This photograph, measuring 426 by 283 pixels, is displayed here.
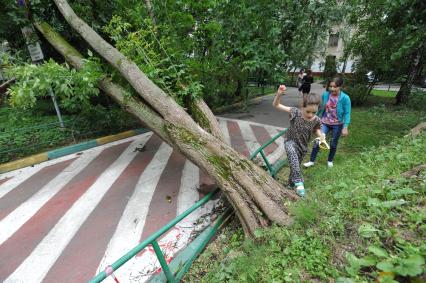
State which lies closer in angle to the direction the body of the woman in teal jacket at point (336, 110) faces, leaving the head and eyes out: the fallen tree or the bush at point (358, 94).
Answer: the fallen tree

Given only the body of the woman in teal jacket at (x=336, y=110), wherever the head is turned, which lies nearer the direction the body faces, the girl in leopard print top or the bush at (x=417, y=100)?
the girl in leopard print top

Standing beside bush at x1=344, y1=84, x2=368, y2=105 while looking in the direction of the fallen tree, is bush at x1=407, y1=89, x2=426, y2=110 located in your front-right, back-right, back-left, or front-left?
back-left

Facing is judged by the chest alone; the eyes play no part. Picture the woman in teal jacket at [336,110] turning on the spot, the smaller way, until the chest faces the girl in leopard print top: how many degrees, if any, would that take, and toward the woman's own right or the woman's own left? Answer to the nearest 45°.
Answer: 0° — they already face them

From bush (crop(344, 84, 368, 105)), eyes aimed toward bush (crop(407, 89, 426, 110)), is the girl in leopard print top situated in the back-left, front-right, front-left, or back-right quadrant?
back-right

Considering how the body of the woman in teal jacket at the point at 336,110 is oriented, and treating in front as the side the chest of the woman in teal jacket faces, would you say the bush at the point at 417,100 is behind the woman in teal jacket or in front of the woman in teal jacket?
behind

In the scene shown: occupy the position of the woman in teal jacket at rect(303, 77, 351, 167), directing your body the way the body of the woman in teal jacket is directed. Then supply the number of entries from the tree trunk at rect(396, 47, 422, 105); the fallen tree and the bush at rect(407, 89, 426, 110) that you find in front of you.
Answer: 1

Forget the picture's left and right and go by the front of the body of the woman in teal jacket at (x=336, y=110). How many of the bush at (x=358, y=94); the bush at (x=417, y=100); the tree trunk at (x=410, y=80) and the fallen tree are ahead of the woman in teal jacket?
1

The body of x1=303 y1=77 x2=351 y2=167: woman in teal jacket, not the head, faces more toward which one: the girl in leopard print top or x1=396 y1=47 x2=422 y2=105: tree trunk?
the girl in leopard print top

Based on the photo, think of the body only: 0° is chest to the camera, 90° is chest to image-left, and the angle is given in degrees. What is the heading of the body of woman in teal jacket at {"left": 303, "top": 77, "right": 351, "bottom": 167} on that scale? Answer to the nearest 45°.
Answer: approximately 45°

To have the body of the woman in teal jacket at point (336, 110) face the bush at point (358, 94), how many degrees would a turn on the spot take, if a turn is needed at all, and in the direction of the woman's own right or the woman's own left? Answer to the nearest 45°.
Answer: approximately 135° to the woman's own right
